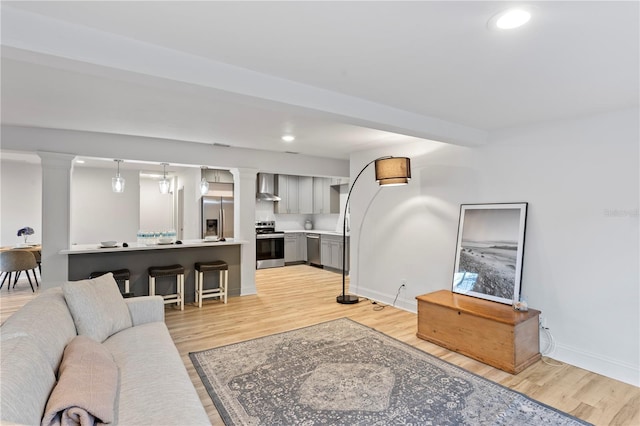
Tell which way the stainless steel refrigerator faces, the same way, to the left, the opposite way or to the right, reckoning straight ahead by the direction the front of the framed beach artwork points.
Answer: to the left

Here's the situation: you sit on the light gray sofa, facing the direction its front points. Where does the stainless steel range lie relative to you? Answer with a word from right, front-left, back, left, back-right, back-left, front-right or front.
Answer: front-left

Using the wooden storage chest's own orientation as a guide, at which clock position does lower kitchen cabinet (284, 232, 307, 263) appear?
The lower kitchen cabinet is roughly at 3 o'clock from the wooden storage chest.

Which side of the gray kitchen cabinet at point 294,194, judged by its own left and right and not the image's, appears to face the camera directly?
front

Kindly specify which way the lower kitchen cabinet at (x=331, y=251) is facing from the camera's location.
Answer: facing the viewer and to the left of the viewer

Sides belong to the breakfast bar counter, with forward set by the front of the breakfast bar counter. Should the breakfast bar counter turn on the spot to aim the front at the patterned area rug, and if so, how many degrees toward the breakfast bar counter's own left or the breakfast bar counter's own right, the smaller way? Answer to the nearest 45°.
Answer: approximately 45° to the breakfast bar counter's own left

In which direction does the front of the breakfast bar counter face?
toward the camera

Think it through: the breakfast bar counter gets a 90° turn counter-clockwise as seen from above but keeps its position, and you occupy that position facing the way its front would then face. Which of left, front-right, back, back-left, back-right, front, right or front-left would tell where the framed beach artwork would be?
front-right

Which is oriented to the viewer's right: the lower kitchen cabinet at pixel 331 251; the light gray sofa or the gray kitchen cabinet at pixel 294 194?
the light gray sofa

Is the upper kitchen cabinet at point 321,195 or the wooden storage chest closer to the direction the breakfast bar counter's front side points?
the wooden storage chest

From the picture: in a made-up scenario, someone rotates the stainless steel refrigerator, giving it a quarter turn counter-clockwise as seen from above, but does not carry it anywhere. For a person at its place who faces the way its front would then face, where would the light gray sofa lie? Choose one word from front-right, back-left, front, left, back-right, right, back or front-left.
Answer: right

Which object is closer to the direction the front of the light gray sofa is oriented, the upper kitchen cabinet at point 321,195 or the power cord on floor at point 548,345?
the power cord on floor

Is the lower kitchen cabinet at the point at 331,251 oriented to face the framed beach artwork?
no

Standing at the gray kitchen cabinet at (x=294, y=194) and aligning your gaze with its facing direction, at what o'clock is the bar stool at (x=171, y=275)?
The bar stool is roughly at 1 o'clock from the gray kitchen cabinet.

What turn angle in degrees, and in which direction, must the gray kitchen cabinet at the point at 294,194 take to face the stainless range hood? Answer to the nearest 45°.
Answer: approximately 90° to its right

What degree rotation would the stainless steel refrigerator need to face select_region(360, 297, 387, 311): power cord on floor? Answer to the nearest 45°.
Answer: approximately 45° to its left

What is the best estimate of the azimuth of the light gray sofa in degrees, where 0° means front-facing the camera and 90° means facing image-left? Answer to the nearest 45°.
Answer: approximately 270°

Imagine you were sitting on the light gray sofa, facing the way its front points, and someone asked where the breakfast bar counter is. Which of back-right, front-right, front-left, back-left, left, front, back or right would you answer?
left

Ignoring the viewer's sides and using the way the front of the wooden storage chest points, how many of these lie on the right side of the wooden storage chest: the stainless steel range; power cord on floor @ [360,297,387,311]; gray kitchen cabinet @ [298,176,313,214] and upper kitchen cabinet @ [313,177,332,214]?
4

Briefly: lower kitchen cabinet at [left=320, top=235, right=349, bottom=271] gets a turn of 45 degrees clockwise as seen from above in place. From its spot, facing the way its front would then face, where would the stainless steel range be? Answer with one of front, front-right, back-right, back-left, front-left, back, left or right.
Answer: front

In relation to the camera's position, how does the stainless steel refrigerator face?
facing the viewer
